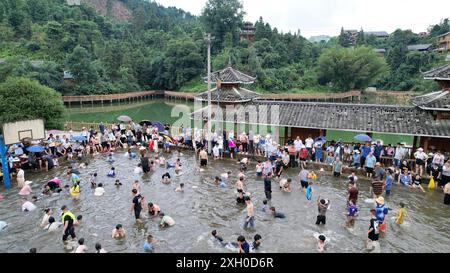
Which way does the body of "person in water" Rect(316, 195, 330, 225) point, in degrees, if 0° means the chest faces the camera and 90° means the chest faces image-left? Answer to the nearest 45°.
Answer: approximately 180°

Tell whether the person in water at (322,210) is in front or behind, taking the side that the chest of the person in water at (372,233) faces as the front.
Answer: in front

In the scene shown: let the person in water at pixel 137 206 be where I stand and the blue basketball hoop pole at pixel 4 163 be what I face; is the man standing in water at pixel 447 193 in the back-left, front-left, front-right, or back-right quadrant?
back-right

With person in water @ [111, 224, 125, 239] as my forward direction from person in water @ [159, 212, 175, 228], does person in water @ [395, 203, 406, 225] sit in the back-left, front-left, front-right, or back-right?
back-left

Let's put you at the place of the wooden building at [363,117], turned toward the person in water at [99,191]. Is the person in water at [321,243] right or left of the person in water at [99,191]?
left

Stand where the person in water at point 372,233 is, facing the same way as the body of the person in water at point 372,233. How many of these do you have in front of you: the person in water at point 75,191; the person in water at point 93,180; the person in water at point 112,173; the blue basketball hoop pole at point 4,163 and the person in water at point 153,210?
5
